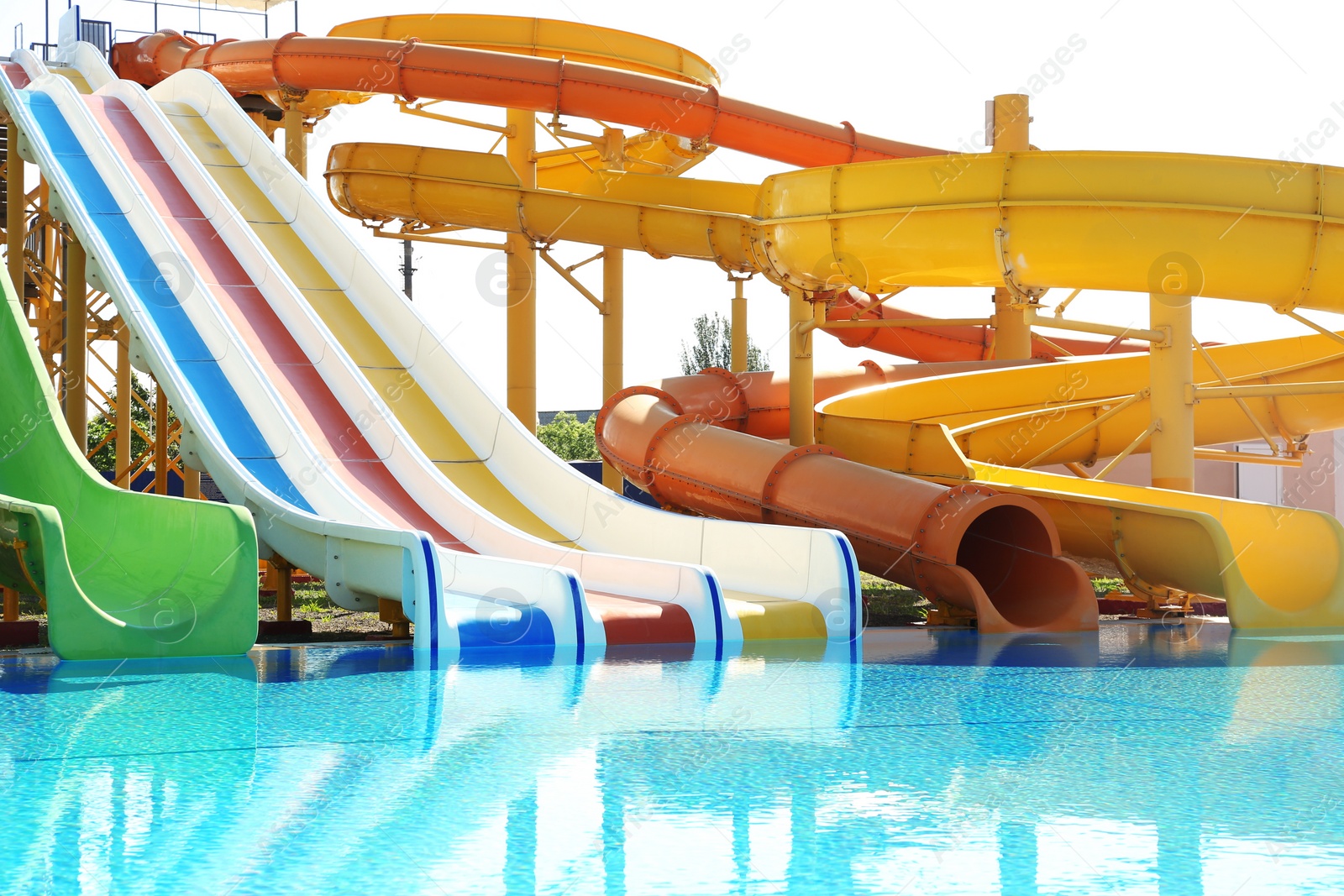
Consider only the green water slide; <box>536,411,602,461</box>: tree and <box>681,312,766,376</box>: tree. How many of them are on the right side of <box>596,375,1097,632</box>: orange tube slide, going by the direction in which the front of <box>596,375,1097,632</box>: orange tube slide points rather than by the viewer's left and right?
1

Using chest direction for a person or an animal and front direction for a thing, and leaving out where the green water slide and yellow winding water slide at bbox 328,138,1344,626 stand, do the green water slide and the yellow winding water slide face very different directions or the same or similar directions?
same or similar directions

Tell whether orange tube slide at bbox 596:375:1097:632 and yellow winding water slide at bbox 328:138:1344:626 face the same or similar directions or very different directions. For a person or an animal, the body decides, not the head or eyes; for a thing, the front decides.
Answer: same or similar directions

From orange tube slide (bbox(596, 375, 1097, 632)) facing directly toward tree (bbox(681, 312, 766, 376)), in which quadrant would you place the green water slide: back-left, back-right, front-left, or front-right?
back-left

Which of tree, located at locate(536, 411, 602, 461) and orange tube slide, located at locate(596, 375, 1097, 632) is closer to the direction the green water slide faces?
the orange tube slide

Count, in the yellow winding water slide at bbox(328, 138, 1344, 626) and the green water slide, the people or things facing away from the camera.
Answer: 0

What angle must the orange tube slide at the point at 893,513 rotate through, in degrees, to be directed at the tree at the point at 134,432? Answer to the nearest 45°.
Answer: approximately 180°

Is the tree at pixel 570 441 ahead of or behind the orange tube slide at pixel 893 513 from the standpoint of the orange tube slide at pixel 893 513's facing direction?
behind

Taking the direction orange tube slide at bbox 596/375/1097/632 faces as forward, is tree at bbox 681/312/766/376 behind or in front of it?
behind

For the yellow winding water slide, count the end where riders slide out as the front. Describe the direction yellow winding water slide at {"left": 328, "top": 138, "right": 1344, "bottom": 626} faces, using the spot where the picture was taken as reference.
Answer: facing the viewer and to the right of the viewer

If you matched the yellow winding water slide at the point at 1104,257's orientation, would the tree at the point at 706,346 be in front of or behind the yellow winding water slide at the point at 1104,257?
behind

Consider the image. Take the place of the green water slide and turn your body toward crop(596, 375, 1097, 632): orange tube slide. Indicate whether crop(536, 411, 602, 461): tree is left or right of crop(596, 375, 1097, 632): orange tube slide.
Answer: left

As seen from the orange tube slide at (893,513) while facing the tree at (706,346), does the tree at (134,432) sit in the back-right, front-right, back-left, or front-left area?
front-left

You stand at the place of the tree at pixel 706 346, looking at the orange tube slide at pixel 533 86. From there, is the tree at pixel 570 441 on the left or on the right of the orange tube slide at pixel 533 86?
right
